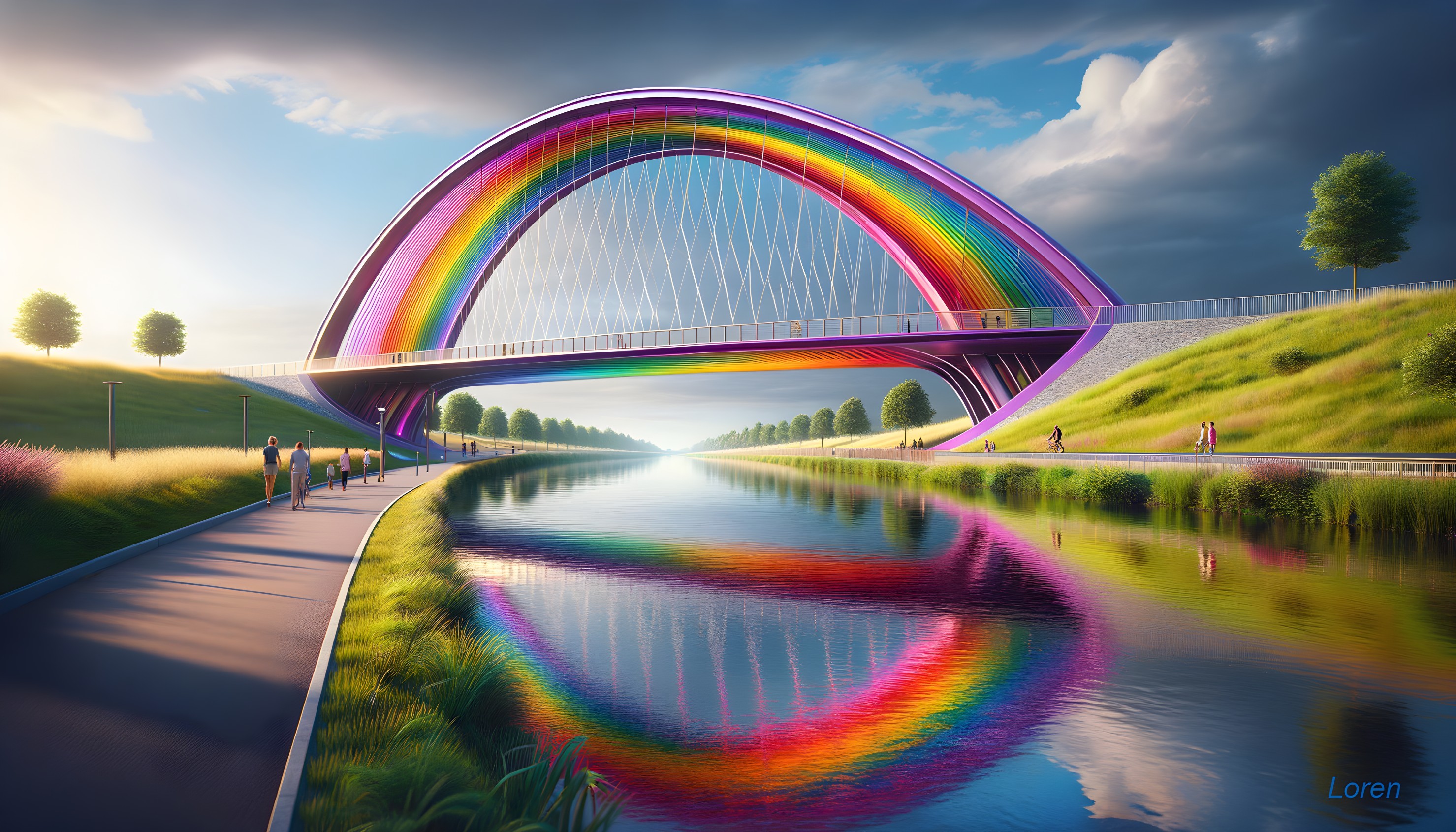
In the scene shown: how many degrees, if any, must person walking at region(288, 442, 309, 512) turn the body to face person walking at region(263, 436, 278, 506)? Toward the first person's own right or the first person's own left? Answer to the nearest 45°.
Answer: approximately 45° to the first person's own left

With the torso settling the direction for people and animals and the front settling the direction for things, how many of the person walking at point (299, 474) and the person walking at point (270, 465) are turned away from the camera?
2

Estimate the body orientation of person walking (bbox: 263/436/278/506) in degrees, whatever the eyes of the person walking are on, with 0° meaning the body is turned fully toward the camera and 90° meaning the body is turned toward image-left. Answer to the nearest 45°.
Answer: approximately 180°

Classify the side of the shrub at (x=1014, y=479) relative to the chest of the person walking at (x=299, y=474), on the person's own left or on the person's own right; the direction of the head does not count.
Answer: on the person's own right

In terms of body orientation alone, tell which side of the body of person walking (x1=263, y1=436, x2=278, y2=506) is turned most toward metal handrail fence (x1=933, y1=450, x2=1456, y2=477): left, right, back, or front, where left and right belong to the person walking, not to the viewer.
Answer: right

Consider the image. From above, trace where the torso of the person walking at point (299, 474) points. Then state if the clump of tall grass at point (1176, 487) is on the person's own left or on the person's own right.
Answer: on the person's own right

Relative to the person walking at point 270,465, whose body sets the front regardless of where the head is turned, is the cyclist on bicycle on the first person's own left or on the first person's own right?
on the first person's own right

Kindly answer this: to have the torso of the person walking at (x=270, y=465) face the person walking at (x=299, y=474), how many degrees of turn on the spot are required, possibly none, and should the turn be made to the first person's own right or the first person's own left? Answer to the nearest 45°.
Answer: approximately 135° to the first person's own right

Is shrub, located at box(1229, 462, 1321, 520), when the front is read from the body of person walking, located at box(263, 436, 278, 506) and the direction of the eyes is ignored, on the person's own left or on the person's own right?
on the person's own right

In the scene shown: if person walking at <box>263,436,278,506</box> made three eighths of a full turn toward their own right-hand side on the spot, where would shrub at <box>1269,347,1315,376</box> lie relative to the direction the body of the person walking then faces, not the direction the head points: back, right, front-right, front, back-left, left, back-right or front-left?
front-left

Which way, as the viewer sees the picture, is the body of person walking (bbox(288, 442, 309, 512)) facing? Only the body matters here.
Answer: away from the camera

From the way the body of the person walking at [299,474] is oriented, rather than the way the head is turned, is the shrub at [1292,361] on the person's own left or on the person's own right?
on the person's own right

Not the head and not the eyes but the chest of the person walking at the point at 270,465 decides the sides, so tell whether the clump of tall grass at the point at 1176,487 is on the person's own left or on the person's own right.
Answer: on the person's own right
